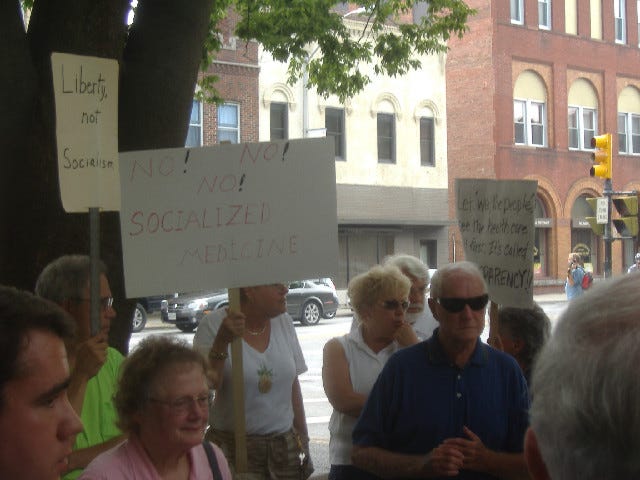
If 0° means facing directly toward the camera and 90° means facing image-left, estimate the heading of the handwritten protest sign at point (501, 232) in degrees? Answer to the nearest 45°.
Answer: approximately 0°

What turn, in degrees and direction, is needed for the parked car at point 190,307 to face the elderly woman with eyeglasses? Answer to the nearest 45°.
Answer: approximately 45° to its left

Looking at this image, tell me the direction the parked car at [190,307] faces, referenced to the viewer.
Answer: facing the viewer and to the left of the viewer

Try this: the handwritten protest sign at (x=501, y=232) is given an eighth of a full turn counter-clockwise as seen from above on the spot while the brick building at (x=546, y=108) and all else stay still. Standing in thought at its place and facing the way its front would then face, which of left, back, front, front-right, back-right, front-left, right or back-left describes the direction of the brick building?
back-left

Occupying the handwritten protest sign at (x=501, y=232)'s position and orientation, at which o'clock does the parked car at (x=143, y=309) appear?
The parked car is roughly at 5 o'clock from the handwritten protest sign.

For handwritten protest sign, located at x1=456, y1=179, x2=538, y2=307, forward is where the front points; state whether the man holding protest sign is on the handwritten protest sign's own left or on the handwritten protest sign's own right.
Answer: on the handwritten protest sign's own right

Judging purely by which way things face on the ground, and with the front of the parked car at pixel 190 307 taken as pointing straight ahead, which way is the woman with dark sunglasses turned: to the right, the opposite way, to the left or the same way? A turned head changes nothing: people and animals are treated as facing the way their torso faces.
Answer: to the left

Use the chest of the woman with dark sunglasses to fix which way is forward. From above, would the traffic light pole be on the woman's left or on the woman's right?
on the woman's left

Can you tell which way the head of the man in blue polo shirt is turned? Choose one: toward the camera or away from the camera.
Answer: toward the camera
